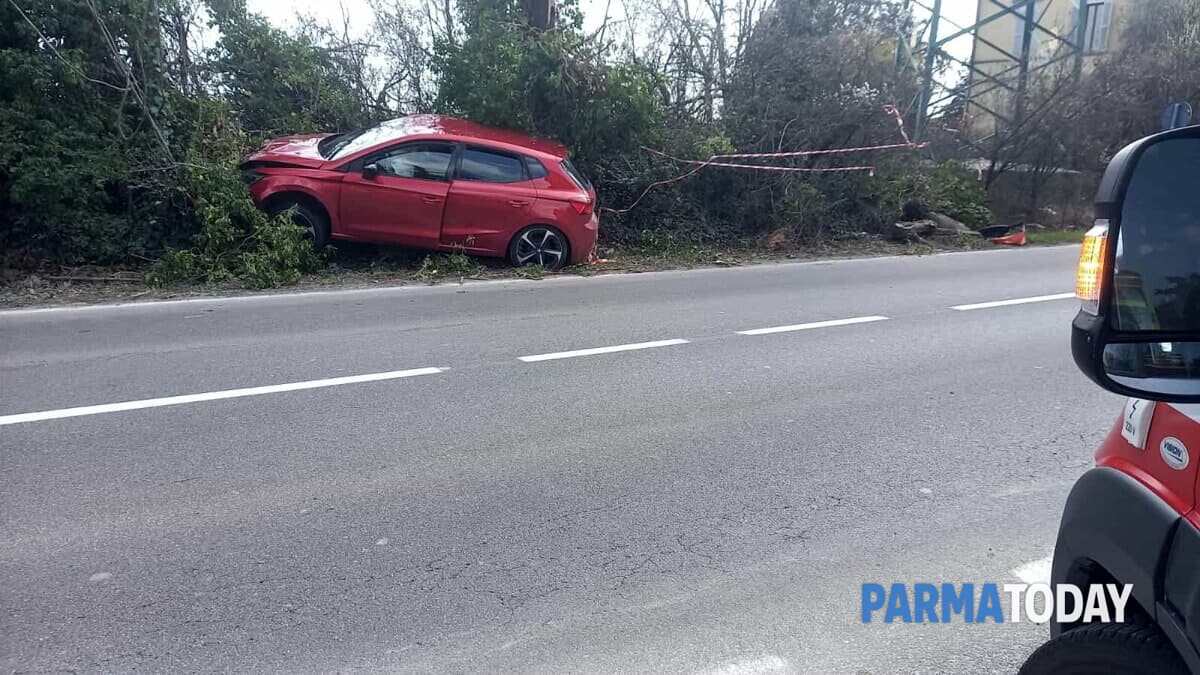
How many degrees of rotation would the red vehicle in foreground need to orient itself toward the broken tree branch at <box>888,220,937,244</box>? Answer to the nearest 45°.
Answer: approximately 45° to its right

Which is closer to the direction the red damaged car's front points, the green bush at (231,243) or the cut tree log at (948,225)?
the green bush

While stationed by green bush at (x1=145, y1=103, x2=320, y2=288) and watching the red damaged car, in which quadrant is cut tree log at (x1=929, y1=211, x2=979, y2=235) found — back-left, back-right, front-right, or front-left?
front-left

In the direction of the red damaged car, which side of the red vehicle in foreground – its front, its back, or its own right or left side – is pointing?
front

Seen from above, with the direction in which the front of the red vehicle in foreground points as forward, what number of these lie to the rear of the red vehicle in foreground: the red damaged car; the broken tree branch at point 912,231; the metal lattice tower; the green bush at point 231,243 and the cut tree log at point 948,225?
0

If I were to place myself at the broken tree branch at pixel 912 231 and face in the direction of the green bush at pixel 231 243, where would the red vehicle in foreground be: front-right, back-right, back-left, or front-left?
front-left

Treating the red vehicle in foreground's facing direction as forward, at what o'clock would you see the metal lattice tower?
The metal lattice tower is roughly at 1 o'clock from the red vehicle in foreground.

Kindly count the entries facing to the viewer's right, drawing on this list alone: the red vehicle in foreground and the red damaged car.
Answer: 0

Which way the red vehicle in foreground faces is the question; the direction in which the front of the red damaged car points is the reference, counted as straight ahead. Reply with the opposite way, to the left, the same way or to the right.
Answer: to the right

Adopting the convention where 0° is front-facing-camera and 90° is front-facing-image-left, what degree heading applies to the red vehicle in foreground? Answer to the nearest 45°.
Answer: approximately 135°

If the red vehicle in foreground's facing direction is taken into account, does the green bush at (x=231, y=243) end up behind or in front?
in front

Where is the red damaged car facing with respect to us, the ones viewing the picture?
facing to the left of the viewer

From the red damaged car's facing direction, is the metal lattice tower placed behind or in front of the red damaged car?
behind

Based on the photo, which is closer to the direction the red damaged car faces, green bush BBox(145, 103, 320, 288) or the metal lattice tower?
the green bush

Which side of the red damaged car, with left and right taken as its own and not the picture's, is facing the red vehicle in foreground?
left

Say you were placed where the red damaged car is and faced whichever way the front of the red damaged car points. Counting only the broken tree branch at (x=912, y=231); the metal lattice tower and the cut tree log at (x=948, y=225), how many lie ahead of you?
0
